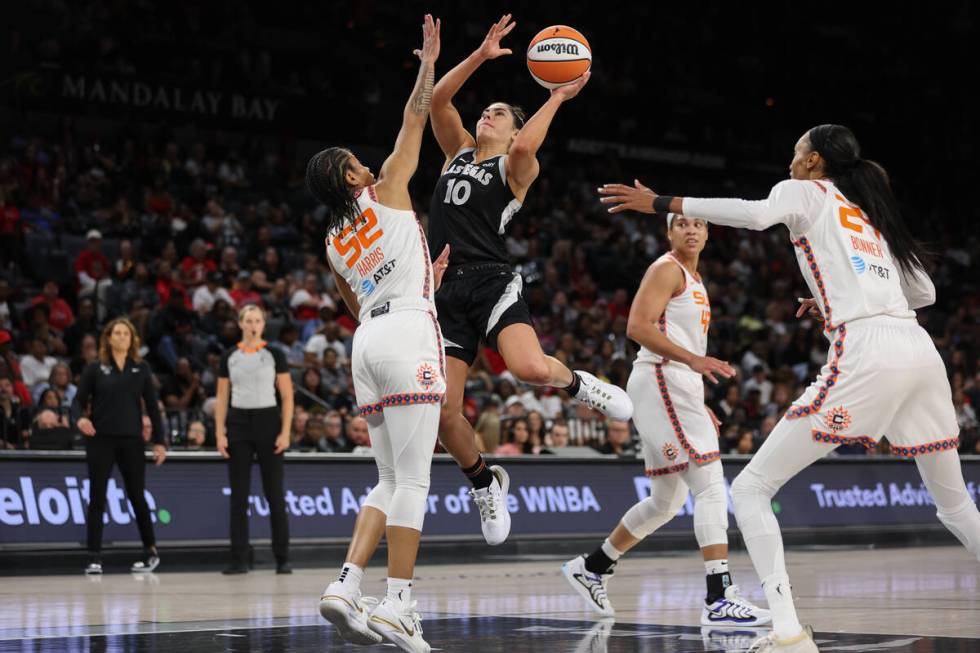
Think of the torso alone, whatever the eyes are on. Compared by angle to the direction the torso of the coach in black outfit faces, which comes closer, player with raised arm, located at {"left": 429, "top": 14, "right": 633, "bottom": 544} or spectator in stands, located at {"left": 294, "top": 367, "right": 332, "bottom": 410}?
the player with raised arm

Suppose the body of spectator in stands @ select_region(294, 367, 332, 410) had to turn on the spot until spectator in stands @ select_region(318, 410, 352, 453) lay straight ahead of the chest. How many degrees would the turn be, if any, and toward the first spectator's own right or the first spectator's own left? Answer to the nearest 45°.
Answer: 0° — they already face them

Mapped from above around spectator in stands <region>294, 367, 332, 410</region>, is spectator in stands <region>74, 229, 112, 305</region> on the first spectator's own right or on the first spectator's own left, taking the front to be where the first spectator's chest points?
on the first spectator's own right

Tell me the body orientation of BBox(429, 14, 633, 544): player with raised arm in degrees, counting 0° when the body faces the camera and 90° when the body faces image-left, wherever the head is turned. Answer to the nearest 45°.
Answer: approximately 45°

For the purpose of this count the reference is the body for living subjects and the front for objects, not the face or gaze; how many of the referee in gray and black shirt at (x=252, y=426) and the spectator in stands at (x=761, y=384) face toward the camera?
2
